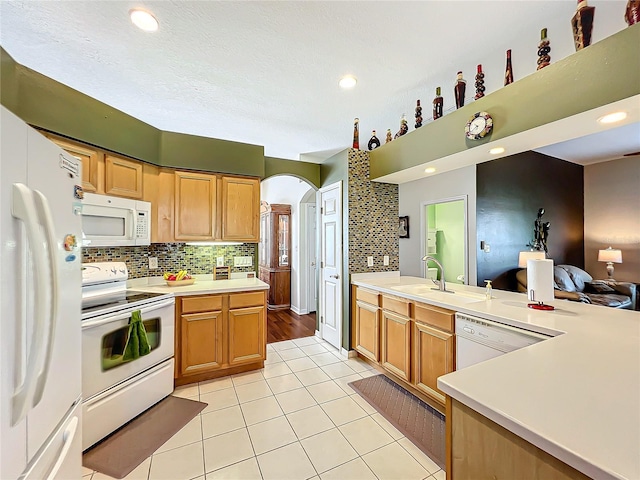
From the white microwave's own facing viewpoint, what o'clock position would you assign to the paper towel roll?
The paper towel roll is roughly at 12 o'clock from the white microwave.

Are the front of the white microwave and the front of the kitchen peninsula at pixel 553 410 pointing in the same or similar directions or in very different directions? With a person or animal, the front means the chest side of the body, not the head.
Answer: very different directions

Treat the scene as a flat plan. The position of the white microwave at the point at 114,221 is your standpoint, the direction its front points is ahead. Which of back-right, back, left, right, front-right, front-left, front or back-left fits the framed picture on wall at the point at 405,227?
front-left

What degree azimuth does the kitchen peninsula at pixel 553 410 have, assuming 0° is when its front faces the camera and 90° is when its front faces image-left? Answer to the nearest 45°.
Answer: approximately 45°

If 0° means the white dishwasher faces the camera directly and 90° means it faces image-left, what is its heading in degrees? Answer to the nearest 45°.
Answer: approximately 45°

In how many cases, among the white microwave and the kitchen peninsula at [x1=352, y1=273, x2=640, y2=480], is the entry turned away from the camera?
0

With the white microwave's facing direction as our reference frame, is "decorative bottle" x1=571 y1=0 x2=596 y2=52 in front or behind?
in front

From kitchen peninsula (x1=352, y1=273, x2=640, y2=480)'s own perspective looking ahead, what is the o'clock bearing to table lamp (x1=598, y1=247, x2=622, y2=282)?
The table lamp is roughly at 5 o'clock from the kitchen peninsula.

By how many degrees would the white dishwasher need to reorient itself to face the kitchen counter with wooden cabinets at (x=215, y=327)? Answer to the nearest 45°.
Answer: approximately 45° to its right

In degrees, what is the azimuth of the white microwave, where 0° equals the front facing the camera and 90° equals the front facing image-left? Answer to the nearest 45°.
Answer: approximately 315°

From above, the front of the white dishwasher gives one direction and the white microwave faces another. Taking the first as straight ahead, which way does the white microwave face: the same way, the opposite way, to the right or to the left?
the opposite way

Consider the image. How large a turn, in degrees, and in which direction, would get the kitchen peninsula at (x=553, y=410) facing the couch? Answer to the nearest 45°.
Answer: approximately 135° to its right
